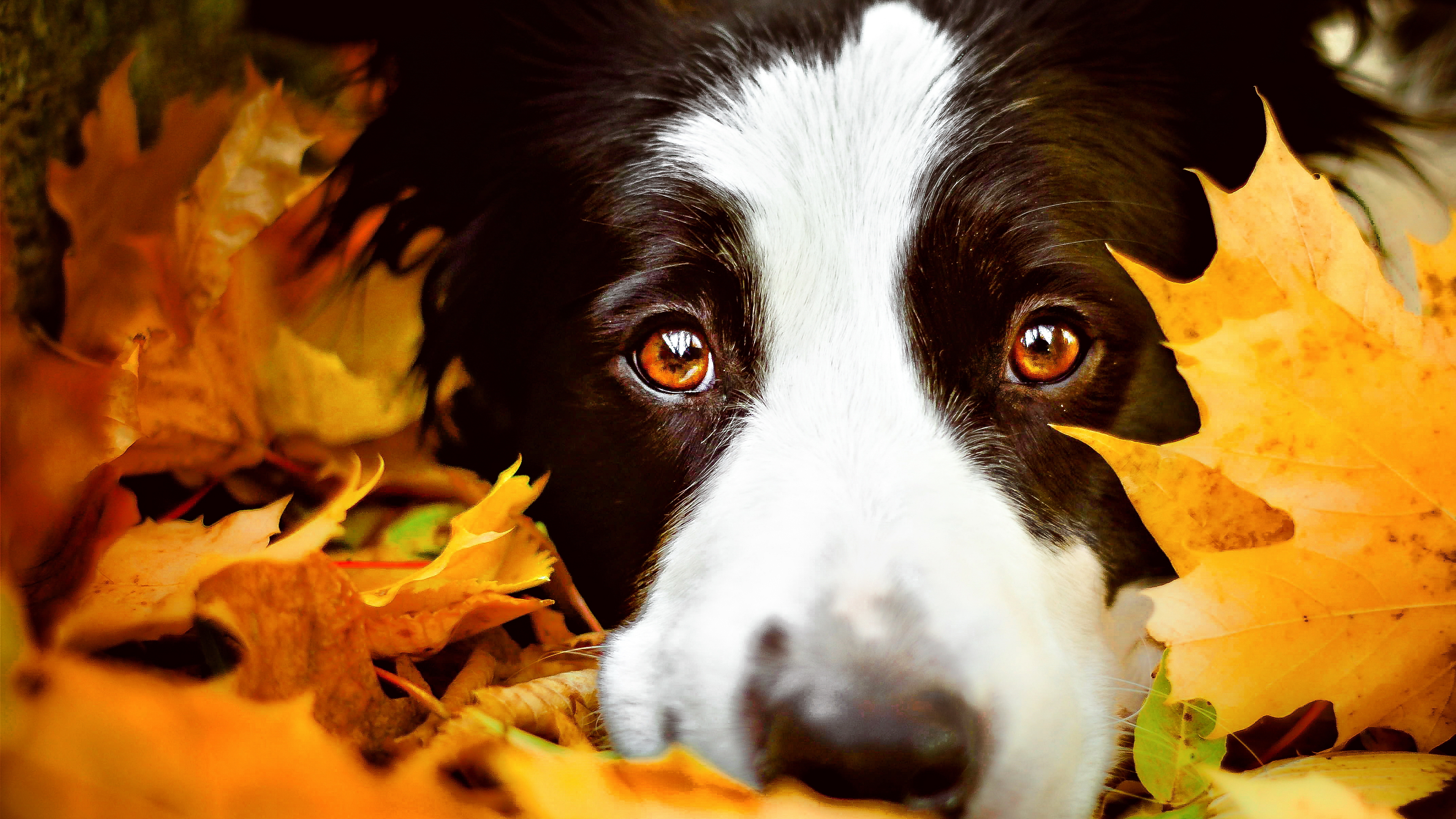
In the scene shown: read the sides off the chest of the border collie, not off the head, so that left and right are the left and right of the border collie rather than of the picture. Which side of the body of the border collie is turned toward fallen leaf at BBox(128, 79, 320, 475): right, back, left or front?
right

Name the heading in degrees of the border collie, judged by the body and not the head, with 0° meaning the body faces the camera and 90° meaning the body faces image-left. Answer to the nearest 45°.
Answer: approximately 0°

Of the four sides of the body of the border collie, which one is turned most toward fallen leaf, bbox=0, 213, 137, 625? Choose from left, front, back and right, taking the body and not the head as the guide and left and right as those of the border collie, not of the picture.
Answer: right
